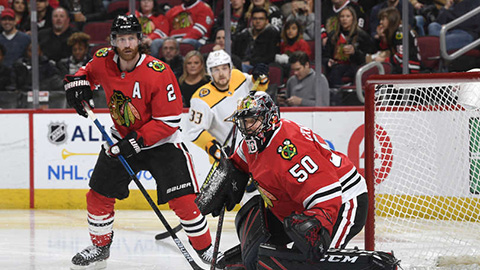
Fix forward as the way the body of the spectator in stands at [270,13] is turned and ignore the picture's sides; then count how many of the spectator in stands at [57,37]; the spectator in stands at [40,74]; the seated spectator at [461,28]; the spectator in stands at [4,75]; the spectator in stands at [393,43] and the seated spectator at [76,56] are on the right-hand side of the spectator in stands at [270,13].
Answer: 4

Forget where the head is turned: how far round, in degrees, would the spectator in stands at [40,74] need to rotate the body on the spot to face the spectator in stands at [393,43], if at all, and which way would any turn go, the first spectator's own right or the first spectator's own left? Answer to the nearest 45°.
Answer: approximately 90° to the first spectator's own left

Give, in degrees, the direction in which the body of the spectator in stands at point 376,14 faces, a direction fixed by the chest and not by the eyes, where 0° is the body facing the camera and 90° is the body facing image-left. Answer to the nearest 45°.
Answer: approximately 0°

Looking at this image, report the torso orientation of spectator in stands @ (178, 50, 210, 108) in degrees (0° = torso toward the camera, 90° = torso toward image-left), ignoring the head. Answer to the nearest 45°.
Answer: approximately 0°

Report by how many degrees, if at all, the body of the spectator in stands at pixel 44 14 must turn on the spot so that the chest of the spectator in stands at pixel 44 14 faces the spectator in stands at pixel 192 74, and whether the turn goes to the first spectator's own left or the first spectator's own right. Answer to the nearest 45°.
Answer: approximately 45° to the first spectator's own left

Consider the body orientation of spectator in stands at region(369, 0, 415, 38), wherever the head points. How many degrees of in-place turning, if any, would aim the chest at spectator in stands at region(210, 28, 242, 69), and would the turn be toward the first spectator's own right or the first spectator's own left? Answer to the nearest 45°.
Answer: approximately 90° to the first spectator's own right

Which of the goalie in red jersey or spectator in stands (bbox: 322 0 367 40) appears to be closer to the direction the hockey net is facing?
the goalie in red jersey

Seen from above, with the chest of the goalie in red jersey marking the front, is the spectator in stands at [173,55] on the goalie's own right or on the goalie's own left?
on the goalie's own right
